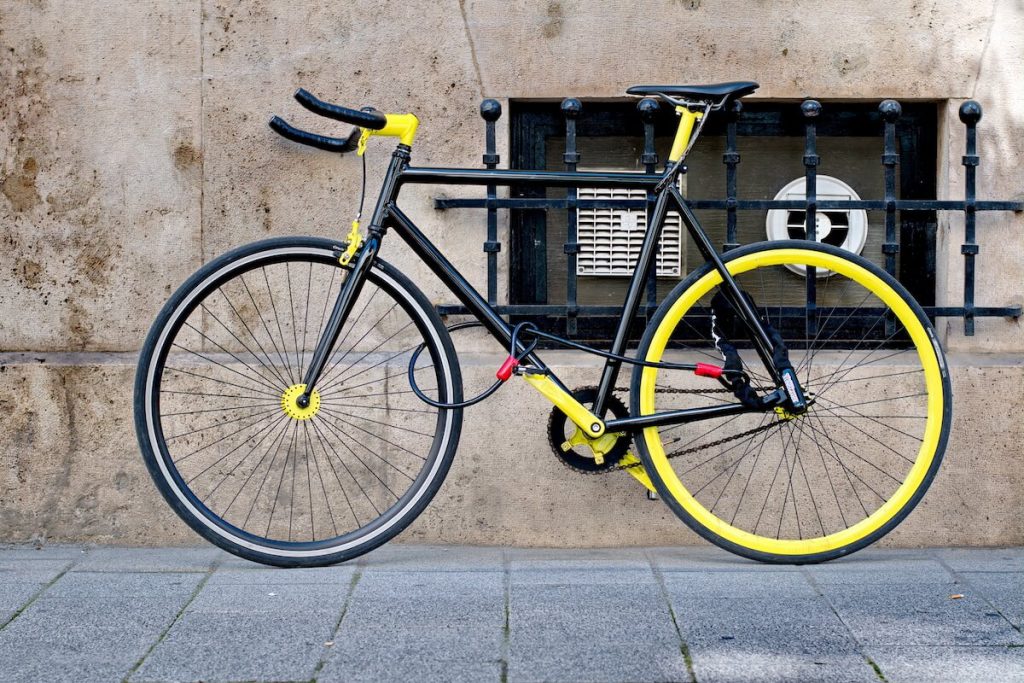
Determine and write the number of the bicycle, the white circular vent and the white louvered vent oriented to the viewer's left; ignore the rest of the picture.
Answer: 1

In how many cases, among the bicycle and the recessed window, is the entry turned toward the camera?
1

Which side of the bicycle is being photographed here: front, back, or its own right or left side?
left

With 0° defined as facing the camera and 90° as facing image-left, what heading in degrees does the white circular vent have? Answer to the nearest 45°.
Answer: approximately 0°

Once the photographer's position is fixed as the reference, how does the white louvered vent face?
facing the viewer

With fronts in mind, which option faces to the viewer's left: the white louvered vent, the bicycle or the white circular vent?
the bicycle

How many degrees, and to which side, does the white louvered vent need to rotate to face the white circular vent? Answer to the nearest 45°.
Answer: approximately 90° to its left

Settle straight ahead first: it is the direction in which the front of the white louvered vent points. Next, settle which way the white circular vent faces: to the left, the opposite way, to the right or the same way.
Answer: the same way

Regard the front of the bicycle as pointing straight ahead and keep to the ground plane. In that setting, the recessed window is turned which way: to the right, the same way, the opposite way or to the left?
to the left

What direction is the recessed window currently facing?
toward the camera
